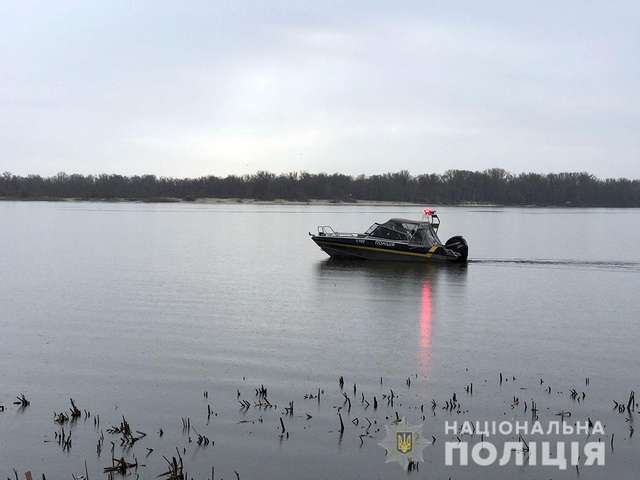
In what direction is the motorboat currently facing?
to the viewer's left
